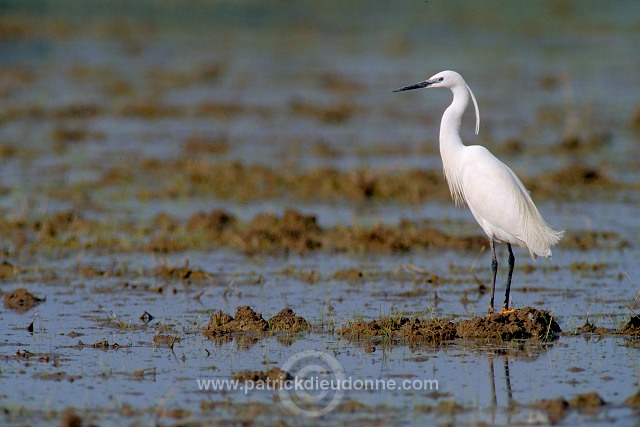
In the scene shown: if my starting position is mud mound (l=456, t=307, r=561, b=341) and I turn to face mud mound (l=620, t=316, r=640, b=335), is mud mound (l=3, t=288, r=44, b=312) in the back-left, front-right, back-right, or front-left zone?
back-left

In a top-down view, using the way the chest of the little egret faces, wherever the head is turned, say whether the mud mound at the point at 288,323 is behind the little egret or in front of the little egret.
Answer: in front

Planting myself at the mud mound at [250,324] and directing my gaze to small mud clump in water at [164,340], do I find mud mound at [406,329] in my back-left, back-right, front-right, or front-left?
back-left

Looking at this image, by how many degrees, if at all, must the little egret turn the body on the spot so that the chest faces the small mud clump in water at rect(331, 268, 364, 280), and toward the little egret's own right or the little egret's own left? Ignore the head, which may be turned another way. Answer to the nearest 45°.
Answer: approximately 45° to the little egret's own right

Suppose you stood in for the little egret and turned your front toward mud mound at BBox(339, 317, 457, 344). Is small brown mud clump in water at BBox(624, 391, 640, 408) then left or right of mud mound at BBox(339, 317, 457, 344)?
left

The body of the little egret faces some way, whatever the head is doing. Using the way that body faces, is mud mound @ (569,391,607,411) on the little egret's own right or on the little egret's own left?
on the little egret's own left

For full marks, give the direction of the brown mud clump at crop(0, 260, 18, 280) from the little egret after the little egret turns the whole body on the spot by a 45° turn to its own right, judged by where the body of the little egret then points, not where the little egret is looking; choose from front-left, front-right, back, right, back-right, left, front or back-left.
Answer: front-left

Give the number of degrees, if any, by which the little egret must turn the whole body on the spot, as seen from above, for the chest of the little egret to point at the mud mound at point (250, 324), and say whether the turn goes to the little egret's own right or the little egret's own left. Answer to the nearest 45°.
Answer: approximately 45° to the little egret's own left

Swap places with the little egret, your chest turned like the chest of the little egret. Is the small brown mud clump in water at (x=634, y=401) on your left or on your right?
on your left

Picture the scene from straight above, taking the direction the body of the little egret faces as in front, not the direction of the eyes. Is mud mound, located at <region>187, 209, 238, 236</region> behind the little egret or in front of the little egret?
in front

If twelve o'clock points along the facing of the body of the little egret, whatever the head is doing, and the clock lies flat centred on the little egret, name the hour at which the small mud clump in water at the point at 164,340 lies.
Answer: The small mud clump in water is roughly at 11 o'clock from the little egret.

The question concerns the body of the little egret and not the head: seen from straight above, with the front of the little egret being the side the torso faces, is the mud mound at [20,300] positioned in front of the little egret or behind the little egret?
in front

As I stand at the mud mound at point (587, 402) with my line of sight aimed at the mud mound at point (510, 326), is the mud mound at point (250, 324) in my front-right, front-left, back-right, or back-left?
front-left

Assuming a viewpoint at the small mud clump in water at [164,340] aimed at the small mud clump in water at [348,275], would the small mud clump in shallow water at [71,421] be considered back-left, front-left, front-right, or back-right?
back-right

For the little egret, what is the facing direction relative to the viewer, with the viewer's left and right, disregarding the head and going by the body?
facing to the left of the viewer

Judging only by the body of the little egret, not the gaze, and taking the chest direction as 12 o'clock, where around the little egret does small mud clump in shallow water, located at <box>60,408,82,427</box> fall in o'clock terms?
The small mud clump in shallow water is roughly at 10 o'clock from the little egret.
